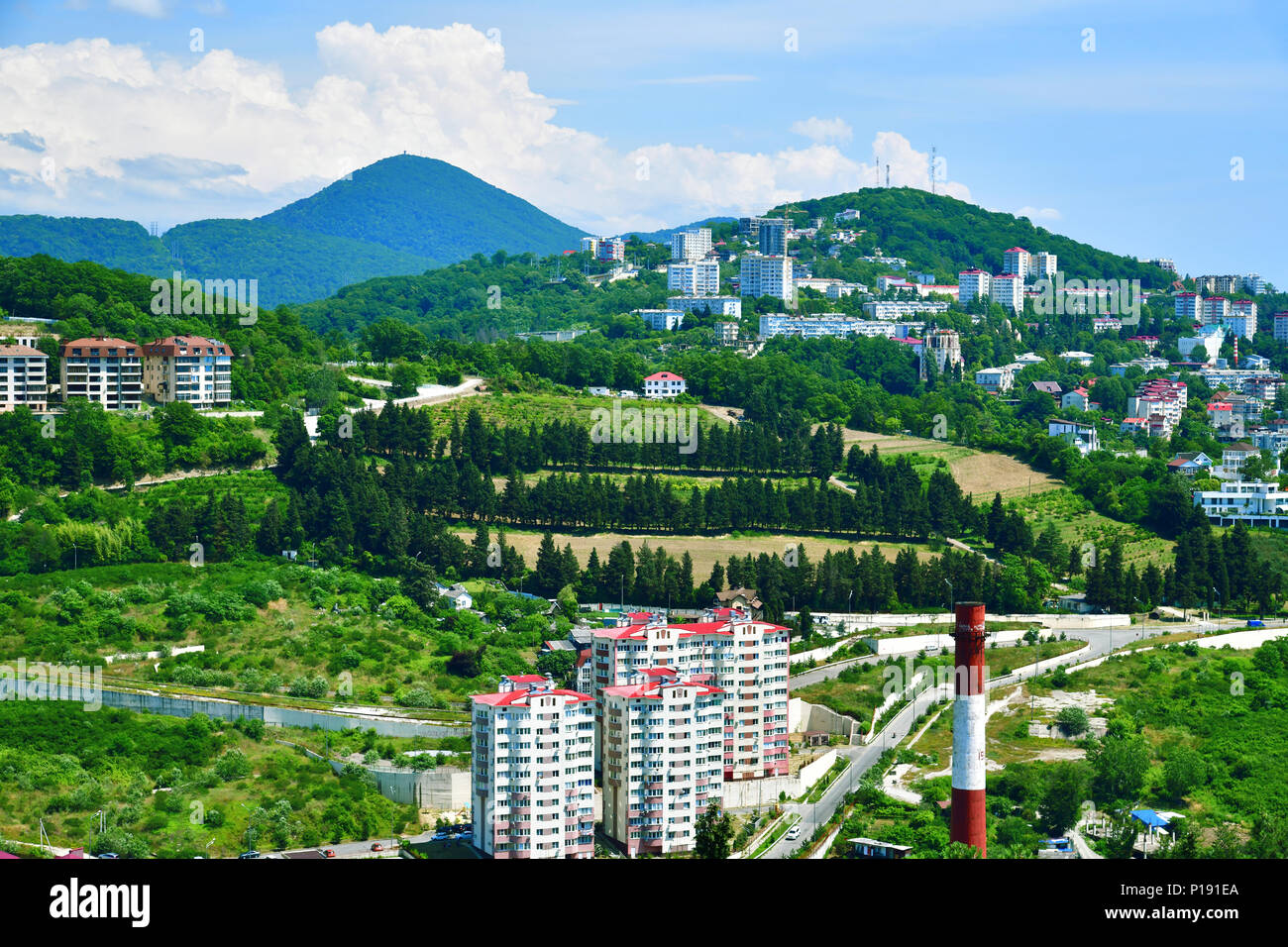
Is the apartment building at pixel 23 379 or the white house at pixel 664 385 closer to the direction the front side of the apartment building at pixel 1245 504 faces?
the apartment building

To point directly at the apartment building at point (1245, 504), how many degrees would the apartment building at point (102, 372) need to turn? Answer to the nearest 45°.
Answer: approximately 90° to its left

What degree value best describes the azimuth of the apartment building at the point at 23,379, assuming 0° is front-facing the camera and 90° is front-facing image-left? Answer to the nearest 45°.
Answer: approximately 0°

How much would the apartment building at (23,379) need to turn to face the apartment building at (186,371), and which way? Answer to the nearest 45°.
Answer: approximately 90° to its left

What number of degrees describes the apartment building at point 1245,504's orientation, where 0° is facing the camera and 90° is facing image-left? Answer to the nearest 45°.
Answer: approximately 0°

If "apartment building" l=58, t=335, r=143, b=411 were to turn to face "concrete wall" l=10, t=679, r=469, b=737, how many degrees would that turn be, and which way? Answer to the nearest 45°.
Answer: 0° — it already faces it

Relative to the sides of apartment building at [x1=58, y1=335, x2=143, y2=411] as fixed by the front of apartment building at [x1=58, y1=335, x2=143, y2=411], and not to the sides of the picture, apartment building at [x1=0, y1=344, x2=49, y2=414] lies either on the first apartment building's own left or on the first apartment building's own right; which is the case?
on the first apartment building's own right

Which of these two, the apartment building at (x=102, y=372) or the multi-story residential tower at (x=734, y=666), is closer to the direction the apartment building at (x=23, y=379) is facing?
the multi-story residential tower

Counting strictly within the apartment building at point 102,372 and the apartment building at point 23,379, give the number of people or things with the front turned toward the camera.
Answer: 2

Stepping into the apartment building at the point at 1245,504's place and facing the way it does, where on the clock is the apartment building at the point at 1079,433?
the apartment building at the point at 1079,433 is roughly at 5 o'clock from the apartment building at the point at 1245,504.
